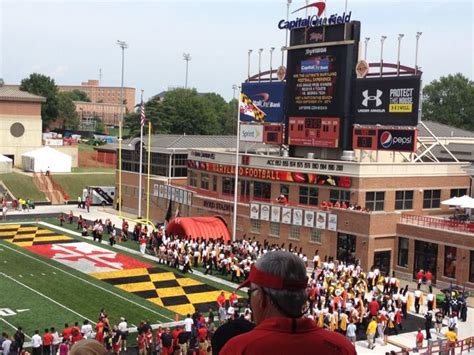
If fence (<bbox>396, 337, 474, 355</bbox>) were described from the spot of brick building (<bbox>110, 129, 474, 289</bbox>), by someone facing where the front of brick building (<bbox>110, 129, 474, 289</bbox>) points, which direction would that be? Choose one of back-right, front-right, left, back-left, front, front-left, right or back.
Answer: front-left

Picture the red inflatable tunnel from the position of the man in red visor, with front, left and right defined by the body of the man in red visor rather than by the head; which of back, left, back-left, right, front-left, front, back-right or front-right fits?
front-right

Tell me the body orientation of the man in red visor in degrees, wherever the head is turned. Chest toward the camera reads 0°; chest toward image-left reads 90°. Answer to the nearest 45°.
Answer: approximately 135°

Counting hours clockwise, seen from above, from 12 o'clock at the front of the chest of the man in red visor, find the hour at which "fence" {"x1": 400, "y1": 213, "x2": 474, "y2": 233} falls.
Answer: The fence is roughly at 2 o'clock from the man in red visor.

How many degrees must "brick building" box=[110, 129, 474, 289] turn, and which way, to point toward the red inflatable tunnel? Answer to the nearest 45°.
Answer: approximately 45° to its right

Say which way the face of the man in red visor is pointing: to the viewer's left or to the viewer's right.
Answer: to the viewer's left

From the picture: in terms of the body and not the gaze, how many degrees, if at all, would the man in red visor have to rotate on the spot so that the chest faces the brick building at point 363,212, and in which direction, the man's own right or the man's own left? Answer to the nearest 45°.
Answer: approximately 45° to the man's own right

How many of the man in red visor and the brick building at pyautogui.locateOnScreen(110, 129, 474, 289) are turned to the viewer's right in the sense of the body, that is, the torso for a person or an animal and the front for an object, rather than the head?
0

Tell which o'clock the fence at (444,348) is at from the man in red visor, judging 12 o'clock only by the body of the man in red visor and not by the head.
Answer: The fence is roughly at 2 o'clock from the man in red visor.

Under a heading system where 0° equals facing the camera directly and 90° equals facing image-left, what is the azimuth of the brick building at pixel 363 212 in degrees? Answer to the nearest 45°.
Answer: approximately 45°
